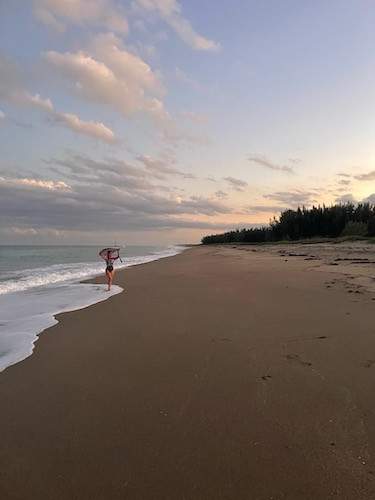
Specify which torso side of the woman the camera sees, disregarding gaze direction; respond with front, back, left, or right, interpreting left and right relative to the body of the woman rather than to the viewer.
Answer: front

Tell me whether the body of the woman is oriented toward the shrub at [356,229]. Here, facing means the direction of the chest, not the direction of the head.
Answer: no
